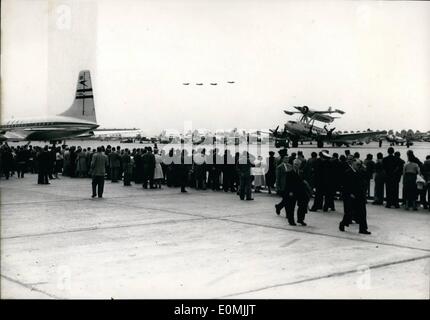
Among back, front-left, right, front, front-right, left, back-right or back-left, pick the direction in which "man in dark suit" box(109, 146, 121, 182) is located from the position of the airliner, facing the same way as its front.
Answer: left

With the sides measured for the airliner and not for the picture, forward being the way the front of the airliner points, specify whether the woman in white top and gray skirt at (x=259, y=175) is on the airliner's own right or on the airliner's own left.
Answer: on the airliner's own left

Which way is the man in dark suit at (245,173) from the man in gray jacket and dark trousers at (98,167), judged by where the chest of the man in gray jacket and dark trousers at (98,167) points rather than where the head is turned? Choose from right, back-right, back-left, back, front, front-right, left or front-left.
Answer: right

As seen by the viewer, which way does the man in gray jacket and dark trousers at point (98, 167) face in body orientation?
away from the camera

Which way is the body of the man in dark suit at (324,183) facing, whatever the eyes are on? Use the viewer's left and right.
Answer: facing away from the viewer

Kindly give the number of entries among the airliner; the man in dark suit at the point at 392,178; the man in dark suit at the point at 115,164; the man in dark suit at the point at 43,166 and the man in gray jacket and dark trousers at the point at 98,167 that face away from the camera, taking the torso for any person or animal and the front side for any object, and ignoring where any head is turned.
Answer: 4

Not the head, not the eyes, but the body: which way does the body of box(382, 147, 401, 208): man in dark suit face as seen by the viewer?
away from the camera

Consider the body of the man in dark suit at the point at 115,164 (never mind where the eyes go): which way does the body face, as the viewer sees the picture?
away from the camera

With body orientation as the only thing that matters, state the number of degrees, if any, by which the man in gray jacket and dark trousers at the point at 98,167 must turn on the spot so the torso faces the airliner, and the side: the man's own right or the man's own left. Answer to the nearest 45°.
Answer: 0° — they already face it

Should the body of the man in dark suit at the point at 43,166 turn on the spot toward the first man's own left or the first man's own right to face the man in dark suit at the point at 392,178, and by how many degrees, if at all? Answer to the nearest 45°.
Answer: approximately 135° to the first man's own right

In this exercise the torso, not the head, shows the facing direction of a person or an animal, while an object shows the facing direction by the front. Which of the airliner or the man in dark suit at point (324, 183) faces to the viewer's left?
the airliner

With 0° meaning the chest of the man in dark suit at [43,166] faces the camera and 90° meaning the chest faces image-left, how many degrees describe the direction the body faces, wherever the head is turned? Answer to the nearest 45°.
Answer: approximately 180°
